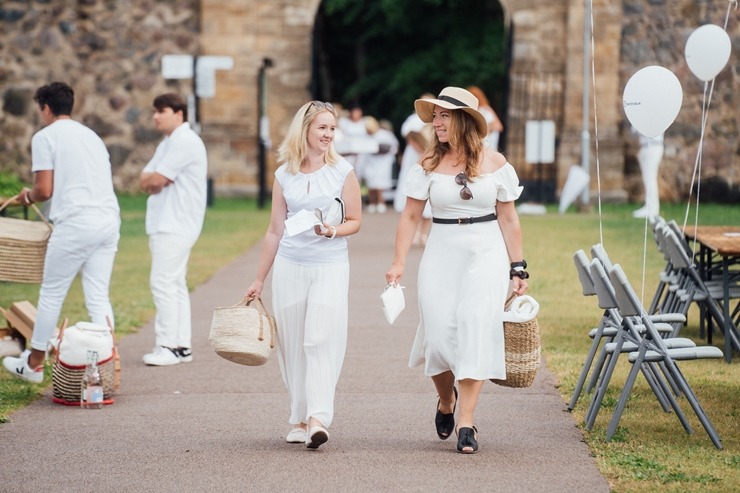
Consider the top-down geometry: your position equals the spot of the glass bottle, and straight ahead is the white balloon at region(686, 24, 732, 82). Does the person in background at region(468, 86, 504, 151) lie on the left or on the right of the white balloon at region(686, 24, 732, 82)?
left

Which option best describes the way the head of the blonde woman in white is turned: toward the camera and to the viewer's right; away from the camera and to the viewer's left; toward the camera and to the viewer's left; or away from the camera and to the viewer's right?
toward the camera and to the viewer's right

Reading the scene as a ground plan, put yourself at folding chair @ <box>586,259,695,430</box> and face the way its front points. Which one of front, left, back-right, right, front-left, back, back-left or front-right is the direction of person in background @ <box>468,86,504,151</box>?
left

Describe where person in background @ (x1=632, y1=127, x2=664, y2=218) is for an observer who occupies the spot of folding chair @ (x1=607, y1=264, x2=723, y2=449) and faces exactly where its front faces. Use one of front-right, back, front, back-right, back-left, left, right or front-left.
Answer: left

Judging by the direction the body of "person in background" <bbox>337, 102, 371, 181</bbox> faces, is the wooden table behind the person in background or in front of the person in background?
in front

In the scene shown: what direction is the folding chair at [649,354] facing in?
to the viewer's right

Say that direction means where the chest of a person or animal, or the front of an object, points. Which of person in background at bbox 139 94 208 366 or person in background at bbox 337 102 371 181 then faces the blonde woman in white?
person in background at bbox 337 102 371 181

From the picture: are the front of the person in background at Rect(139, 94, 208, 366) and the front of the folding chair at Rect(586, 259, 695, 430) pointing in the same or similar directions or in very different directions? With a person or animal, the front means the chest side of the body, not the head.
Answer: very different directions

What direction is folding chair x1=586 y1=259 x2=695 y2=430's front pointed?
to the viewer's right

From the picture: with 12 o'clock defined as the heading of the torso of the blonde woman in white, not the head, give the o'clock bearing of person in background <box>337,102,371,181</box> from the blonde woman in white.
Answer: The person in background is roughly at 6 o'clock from the blonde woman in white.

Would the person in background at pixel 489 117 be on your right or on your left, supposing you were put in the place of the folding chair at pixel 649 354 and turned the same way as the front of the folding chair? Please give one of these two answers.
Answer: on your left
